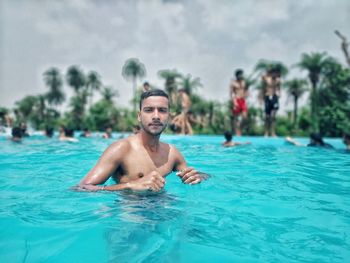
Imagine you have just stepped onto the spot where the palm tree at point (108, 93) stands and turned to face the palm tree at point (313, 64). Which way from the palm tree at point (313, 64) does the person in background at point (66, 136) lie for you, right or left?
right

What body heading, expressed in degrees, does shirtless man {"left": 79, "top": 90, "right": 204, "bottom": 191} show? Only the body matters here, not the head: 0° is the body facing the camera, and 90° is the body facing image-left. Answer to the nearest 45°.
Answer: approximately 315°

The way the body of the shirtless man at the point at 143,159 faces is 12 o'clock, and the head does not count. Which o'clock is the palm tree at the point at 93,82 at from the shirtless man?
The palm tree is roughly at 7 o'clock from the shirtless man.

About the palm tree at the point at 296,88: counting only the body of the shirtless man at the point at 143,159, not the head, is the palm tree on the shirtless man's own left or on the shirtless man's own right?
on the shirtless man's own left

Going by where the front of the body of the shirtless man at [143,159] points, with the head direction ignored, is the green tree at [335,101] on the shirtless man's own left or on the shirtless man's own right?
on the shirtless man's own left

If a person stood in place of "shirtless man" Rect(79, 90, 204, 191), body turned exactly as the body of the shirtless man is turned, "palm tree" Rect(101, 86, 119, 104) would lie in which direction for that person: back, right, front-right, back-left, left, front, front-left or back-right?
back-left

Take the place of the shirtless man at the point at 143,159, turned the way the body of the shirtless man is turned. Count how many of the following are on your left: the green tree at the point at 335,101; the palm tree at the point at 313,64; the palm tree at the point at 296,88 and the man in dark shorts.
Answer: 4

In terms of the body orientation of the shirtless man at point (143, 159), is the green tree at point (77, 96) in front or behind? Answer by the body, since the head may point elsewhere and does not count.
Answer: behind

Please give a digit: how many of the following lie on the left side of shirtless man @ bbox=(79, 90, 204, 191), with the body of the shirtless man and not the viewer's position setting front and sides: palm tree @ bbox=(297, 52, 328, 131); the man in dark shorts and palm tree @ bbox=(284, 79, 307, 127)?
3

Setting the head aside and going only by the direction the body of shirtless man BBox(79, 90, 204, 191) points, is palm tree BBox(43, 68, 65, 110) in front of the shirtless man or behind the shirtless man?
behind

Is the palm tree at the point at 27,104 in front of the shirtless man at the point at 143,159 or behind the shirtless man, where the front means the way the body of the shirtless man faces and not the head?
behind

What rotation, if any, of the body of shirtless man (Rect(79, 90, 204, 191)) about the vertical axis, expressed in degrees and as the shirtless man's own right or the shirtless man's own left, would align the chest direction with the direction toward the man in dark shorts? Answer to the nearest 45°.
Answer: approximately 90° to the shirtless man's own left
